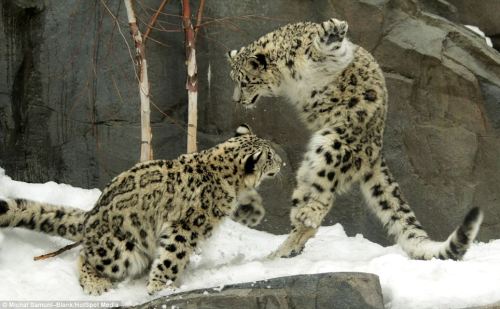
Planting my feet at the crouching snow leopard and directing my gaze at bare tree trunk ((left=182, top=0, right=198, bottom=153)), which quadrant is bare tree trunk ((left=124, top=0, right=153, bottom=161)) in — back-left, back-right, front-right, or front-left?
front-left

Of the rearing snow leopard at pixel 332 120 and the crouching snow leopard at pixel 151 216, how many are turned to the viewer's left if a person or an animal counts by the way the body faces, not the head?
1

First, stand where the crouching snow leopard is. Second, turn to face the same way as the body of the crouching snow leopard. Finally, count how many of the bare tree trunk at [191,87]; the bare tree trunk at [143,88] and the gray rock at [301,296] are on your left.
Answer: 2

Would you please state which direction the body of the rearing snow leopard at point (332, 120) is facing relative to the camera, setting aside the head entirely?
to the viewer's left

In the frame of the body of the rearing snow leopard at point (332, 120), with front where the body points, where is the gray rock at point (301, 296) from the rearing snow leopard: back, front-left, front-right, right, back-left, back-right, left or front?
left

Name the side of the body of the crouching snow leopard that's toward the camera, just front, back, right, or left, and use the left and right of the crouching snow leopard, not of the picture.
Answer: right

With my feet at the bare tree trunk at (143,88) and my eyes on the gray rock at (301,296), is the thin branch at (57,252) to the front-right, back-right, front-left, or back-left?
front-right

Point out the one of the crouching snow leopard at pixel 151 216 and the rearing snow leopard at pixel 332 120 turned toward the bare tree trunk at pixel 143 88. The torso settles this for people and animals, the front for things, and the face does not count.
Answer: the rearing snow leopard

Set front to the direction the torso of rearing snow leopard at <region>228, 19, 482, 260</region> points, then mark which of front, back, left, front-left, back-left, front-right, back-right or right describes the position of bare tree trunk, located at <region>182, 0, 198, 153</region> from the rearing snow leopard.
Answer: front

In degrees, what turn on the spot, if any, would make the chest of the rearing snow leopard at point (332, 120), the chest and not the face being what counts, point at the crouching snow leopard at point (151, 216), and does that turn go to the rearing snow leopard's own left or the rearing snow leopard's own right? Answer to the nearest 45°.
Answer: approximately 45° to the rearing snow leopard's own left

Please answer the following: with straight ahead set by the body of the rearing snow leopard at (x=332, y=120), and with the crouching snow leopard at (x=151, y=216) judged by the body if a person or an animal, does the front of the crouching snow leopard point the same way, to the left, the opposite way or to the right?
the opposite way

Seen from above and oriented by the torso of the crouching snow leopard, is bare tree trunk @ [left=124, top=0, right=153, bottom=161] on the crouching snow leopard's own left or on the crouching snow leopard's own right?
on the crouching snow leopard's own left

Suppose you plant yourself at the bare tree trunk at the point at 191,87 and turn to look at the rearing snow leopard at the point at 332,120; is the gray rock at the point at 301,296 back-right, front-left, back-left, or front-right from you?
front-right

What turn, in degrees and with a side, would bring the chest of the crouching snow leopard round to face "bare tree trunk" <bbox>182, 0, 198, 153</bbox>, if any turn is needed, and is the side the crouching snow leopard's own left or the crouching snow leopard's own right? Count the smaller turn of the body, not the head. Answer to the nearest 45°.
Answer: approximately 90° to the crouching snow leopard's own left

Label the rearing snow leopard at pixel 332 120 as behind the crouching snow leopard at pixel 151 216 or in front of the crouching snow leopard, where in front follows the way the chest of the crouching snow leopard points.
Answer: in front
